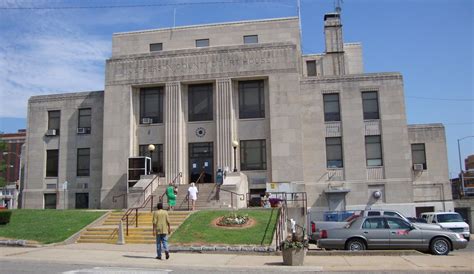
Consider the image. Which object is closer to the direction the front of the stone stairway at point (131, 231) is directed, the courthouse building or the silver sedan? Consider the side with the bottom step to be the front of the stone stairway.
the silver sedan

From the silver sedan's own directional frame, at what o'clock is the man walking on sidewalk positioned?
The man walking on sidewalk is roughly at 5 o'clock from the silver sedan.

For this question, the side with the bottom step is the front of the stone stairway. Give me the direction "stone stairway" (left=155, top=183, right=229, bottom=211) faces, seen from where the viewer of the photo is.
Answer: facing the viewer

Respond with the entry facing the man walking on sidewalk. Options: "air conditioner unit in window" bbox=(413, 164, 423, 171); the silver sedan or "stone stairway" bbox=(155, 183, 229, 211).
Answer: the stone stairway

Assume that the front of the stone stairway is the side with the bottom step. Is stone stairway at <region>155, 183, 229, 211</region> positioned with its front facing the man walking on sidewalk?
yes

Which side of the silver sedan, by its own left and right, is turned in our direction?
right

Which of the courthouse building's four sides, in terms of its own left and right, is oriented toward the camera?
front

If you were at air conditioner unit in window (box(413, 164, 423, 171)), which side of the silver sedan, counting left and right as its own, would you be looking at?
left

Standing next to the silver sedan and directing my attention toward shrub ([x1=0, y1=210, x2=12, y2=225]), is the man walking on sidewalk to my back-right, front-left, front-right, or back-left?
front-left

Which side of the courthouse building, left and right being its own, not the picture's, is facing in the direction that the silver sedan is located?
front

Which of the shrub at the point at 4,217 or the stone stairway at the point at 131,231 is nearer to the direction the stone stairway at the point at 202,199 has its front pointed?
the stone stairway
